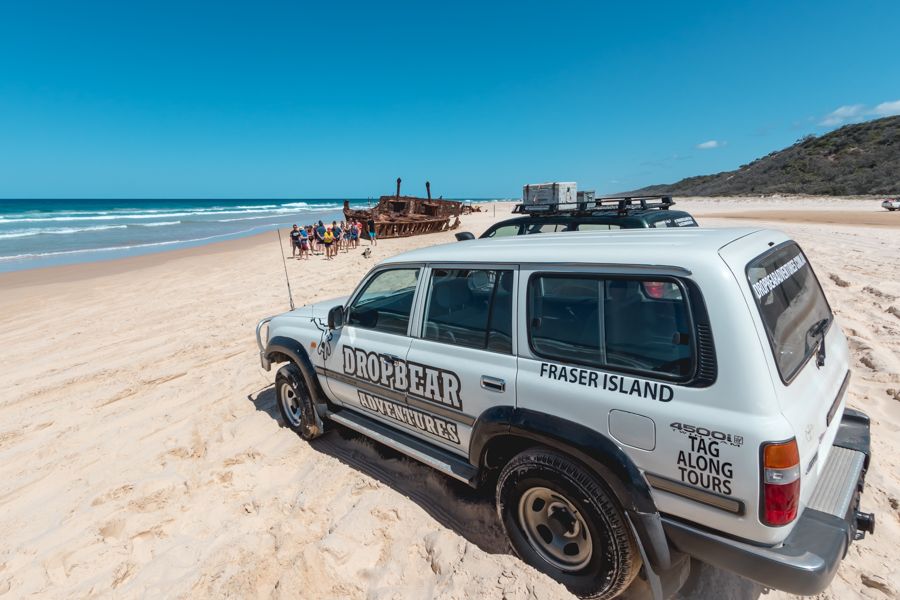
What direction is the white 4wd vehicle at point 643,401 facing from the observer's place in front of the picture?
facing away from the viewer and to the left of the viewer

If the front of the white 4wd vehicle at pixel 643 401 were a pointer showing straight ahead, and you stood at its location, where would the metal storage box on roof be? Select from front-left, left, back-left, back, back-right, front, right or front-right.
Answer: front-right

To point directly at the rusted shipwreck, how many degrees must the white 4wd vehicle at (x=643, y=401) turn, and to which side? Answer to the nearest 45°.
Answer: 0° — it already faces it
